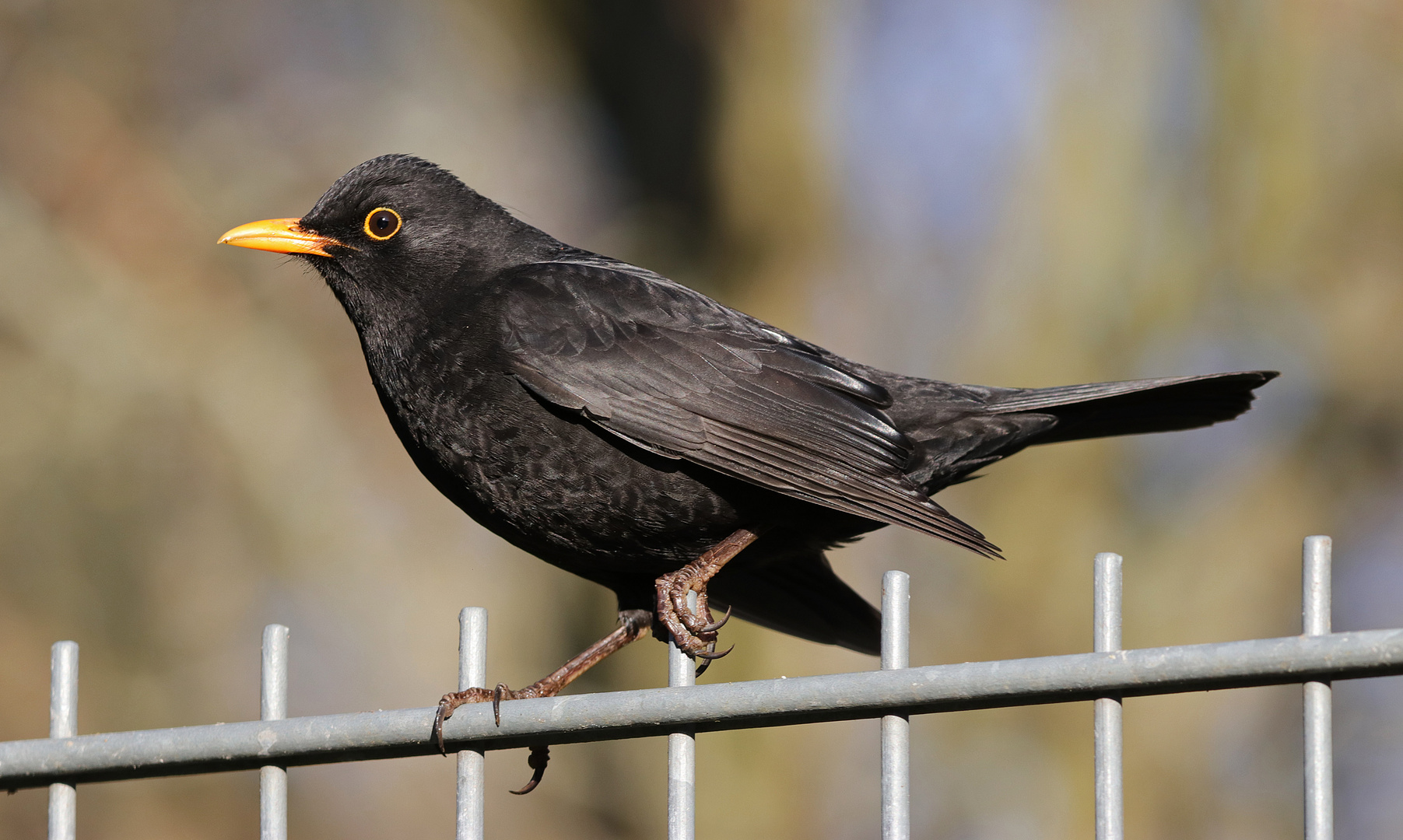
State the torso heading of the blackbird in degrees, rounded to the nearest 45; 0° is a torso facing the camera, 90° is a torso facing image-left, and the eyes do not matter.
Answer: approximately 90°
